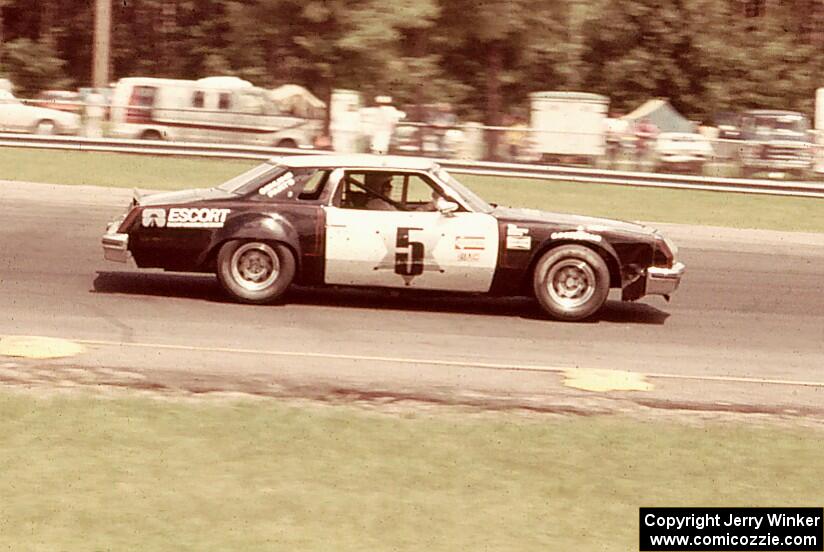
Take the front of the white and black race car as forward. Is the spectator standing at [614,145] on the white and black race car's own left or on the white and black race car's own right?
on the white and black race car's own left

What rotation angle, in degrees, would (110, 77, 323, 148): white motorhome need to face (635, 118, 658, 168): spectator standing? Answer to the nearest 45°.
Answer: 0° — it already faces them

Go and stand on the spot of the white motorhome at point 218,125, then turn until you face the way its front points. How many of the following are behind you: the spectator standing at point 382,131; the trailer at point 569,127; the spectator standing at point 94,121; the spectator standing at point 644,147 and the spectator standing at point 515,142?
1

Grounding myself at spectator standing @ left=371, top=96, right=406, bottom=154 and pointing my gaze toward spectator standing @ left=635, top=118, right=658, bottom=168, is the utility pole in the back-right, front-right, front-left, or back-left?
back-left

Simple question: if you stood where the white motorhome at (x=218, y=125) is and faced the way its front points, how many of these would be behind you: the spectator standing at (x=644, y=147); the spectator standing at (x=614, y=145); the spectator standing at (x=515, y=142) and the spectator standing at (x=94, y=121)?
1

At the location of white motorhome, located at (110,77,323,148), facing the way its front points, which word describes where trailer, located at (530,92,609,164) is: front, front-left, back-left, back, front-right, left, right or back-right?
front

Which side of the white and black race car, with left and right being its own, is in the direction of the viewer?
right

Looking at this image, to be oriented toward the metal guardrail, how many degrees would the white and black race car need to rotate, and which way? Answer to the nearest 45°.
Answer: approximately 90° to its left

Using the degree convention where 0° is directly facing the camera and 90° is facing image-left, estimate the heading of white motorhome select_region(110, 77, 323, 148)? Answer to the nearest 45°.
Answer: approximately 270°

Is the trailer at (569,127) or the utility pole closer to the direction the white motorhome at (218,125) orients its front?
the trailer

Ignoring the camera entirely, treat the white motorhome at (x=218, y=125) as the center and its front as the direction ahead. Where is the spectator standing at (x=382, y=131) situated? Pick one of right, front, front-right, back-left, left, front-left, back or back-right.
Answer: front-right

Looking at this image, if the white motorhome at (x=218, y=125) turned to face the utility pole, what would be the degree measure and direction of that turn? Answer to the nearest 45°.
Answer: approximately 180°

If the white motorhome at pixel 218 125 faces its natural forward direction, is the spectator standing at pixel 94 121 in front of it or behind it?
behind

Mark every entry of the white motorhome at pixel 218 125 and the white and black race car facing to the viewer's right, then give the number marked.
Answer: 2
